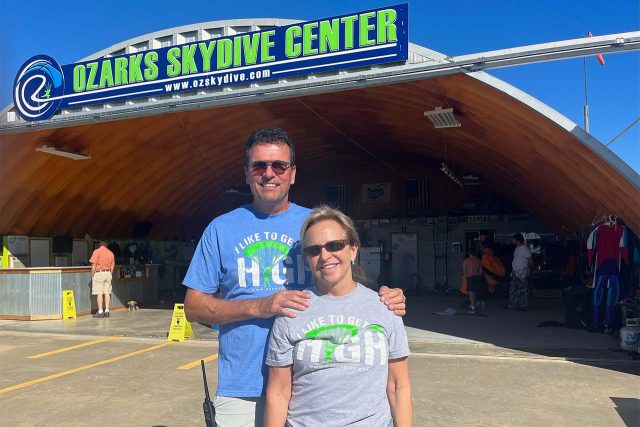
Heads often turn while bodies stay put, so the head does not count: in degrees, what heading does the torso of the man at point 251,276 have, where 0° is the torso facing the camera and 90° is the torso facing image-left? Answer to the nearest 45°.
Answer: approximately 0°

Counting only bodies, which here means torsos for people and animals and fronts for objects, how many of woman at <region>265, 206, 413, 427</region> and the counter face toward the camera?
2

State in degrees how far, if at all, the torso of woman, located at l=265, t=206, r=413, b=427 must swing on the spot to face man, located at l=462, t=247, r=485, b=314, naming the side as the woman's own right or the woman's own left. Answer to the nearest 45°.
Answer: approximately 180°

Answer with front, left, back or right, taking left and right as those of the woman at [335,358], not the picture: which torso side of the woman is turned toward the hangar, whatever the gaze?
back

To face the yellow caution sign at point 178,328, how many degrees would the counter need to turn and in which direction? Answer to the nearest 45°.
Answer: approximately 45° to its left

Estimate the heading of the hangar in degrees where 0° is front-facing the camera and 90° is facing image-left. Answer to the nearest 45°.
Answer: approximately 0°

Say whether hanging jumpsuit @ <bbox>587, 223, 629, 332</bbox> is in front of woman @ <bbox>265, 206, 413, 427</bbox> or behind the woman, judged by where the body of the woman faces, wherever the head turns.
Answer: behind
